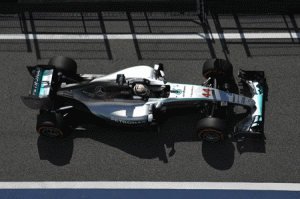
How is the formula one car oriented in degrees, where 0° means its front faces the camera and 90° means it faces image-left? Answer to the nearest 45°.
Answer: approximately 270°
